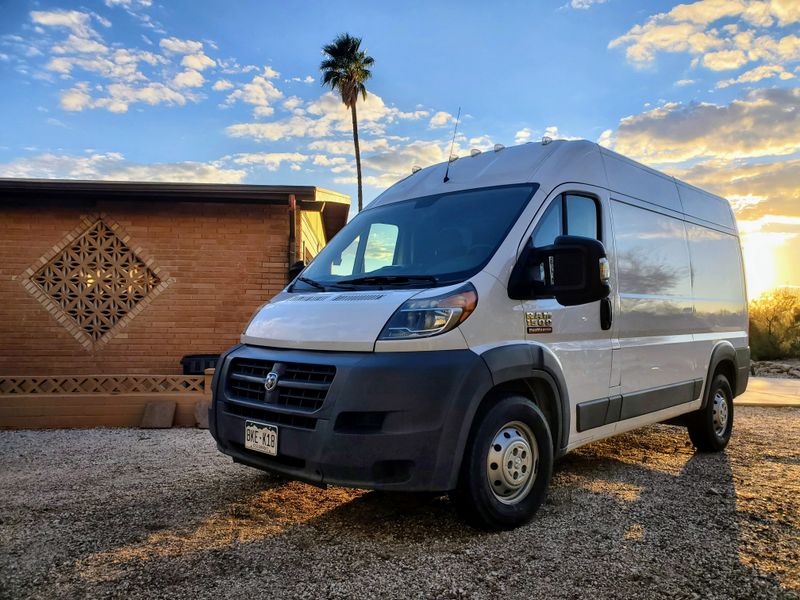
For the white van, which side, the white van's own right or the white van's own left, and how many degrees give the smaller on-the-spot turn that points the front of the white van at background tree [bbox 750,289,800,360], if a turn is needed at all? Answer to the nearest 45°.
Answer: approximately 180°

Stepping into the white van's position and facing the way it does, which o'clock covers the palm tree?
The palm tree is roughly at 4 o'clock from the white van.

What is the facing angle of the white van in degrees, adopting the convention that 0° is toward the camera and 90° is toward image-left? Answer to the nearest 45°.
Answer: approximately 45°
